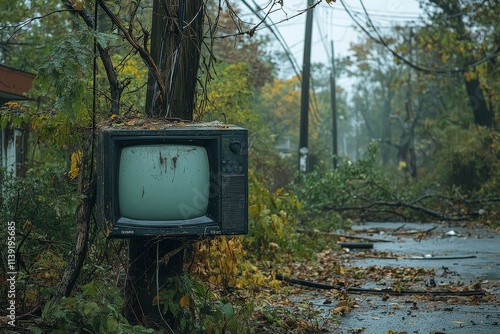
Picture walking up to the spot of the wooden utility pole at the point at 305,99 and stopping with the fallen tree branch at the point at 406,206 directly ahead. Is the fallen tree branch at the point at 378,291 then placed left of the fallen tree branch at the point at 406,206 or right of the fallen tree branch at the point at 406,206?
right

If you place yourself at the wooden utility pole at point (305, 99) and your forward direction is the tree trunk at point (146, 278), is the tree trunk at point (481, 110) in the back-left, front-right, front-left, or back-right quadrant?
back-left

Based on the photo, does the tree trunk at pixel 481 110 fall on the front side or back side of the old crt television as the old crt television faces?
on the back side

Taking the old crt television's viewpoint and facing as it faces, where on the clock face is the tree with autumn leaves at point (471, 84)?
The tree with autumn leaves is roughly at 7 o'clock from the old crt television.

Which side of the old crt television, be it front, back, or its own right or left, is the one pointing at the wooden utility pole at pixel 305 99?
back

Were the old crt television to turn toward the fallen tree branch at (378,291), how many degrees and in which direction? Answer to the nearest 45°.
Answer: approximately 135° to its left

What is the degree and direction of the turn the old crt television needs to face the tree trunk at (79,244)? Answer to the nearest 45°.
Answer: approximately 135° to its right

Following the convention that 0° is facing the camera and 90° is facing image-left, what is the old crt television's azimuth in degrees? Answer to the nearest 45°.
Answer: approximately 0°
